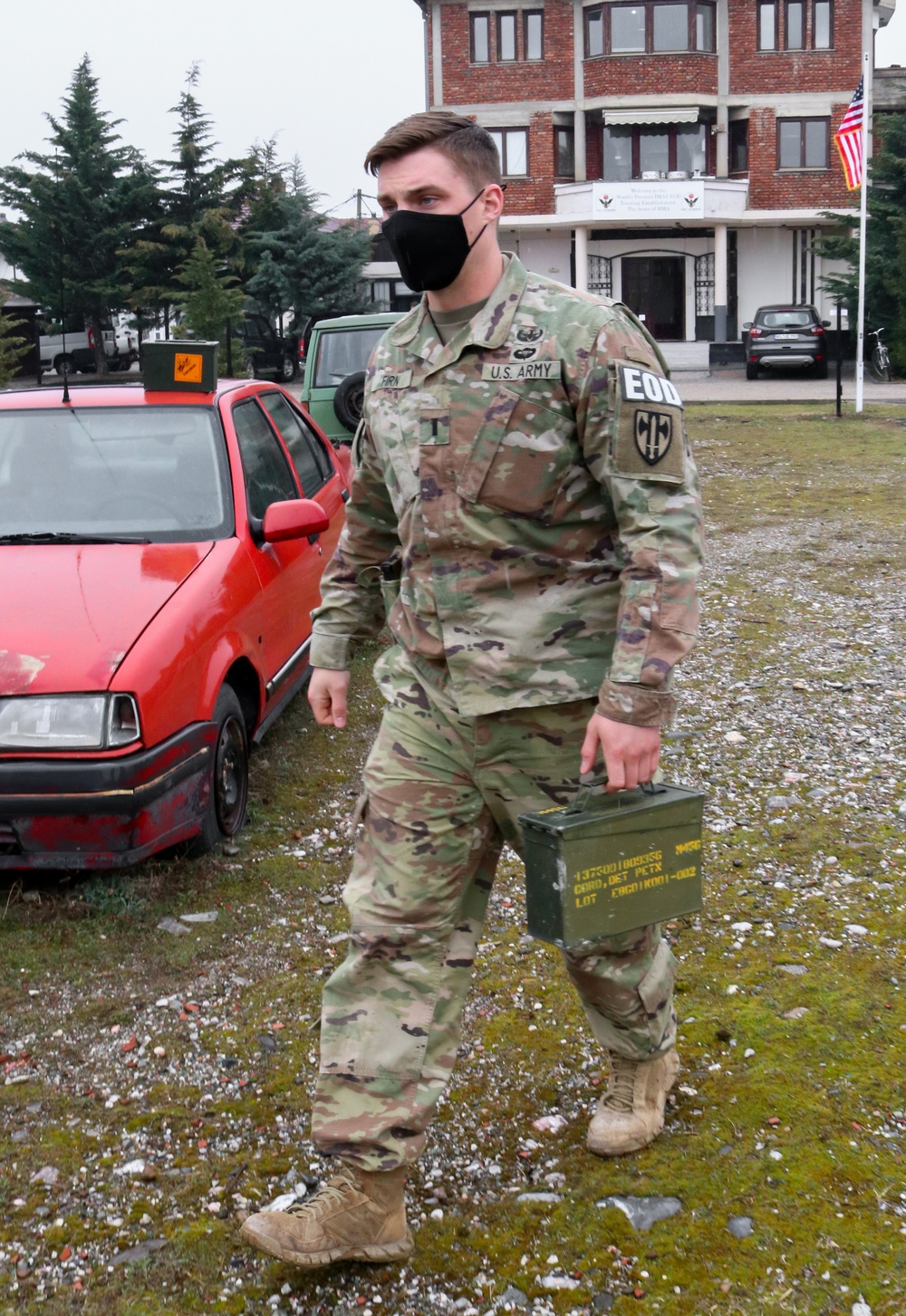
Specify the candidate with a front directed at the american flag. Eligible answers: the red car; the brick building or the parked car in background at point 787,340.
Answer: the brick building

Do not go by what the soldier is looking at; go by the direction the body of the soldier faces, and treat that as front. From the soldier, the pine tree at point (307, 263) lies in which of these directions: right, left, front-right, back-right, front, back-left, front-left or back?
back-right

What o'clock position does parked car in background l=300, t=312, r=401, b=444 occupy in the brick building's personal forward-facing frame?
The parked car in background is roughly at 12 o'clock from the brick building.

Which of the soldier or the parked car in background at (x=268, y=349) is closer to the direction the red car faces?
the soldier

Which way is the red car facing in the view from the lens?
facing the viewer and to the left of the viewer

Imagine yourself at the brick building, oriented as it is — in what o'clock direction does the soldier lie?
The soldier is roughly at 12 o'clock from the brick building.

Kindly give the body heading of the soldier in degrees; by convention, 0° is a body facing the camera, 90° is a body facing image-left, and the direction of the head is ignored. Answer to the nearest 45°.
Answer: approximately 45°

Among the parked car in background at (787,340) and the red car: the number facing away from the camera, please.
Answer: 1

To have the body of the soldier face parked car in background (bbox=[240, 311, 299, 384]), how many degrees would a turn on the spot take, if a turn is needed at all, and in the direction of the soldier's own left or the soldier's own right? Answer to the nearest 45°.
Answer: approximately 135° to the soldier's own right

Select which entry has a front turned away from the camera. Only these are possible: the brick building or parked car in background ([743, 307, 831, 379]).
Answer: the parked car in background

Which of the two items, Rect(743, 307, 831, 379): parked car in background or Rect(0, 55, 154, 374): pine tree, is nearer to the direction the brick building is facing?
the parked car in background

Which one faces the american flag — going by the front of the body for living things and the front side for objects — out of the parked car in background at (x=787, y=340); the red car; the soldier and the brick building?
the brick building

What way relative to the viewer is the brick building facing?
toward the camera

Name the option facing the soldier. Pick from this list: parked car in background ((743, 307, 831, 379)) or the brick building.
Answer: the brick building

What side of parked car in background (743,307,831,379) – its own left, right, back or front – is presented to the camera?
back
